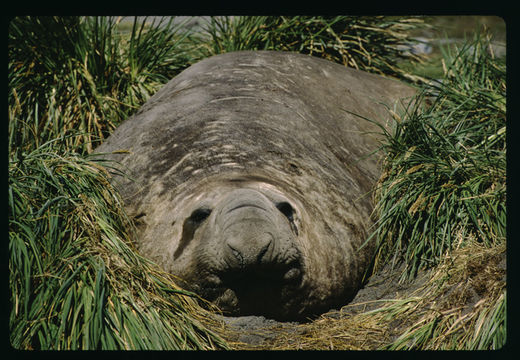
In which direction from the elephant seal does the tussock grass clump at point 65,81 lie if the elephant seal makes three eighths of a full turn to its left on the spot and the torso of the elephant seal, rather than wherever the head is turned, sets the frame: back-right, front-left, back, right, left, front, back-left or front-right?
left

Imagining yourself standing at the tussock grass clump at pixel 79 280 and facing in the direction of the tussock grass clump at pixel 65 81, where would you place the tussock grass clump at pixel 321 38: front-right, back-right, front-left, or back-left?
front-right

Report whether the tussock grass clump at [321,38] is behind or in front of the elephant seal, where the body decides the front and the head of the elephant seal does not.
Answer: behind

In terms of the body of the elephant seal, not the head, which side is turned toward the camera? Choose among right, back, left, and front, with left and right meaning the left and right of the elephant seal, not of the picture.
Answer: front

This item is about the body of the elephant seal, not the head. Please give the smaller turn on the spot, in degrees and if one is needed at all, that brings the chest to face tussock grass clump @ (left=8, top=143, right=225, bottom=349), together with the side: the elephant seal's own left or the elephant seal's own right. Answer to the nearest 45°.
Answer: approximately 45° to the elephant seal's own right

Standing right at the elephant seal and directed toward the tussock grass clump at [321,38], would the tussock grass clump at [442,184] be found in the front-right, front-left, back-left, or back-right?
front-right

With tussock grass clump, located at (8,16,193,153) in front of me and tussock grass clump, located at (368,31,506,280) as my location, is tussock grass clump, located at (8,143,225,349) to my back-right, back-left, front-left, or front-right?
front-left

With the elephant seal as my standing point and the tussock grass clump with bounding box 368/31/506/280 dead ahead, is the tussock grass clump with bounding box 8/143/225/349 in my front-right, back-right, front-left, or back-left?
back-right

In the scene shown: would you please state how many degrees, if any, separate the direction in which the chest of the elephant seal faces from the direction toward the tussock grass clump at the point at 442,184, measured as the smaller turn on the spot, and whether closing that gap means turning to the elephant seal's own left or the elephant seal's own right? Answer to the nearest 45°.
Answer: approximately 90° to the elephant seal's own left
